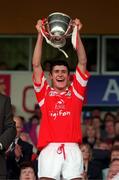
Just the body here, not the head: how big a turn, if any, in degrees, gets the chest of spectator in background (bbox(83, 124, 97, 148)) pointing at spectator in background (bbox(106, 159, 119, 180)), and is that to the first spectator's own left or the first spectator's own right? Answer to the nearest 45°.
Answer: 0° — they already face them

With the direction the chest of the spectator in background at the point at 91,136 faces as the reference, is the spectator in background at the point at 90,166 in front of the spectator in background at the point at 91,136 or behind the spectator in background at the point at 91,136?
in front

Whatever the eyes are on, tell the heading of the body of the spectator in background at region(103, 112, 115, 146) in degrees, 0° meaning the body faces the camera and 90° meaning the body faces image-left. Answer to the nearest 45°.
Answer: approximately 0°

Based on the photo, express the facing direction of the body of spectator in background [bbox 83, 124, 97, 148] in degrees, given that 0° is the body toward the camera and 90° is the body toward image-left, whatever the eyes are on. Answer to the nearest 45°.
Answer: approximately 0°

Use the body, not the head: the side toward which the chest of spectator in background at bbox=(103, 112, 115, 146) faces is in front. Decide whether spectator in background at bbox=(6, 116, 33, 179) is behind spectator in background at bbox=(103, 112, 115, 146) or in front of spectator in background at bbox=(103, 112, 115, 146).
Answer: in front

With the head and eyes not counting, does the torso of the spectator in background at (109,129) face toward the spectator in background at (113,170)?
yes

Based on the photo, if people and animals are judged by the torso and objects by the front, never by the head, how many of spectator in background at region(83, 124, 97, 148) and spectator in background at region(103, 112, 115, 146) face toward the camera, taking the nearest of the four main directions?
2

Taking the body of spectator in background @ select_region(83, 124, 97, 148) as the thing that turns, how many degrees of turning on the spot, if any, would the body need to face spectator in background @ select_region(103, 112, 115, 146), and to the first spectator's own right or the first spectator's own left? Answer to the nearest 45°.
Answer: approximately 135° to the first spectator's own left
